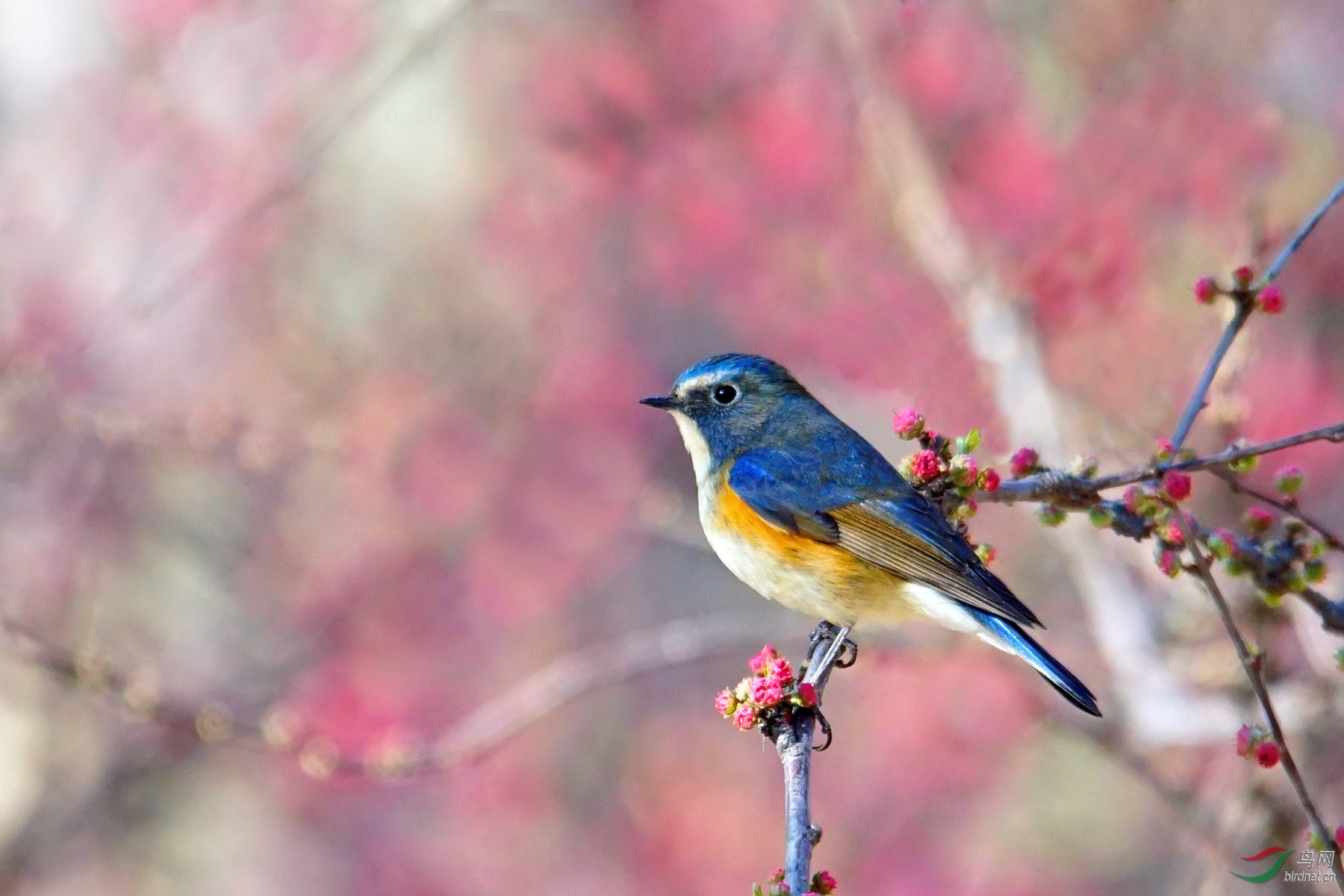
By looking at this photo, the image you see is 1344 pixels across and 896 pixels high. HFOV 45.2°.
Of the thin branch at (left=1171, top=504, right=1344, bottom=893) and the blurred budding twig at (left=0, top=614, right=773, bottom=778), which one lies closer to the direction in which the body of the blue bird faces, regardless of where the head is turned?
the blurred budding twig

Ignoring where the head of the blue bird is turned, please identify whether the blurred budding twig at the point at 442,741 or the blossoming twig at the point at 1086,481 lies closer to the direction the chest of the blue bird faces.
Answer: the blurred budding twig

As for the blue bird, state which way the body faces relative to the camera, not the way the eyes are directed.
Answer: to the viewer's left

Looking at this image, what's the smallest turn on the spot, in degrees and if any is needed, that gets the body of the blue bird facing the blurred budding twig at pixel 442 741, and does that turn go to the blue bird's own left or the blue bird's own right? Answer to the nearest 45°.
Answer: approximately 45° to the blue bird's own right

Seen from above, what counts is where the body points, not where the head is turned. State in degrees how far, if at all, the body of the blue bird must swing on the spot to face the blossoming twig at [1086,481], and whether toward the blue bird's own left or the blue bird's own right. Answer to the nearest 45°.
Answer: approximately 135° to the blue bird's own left
